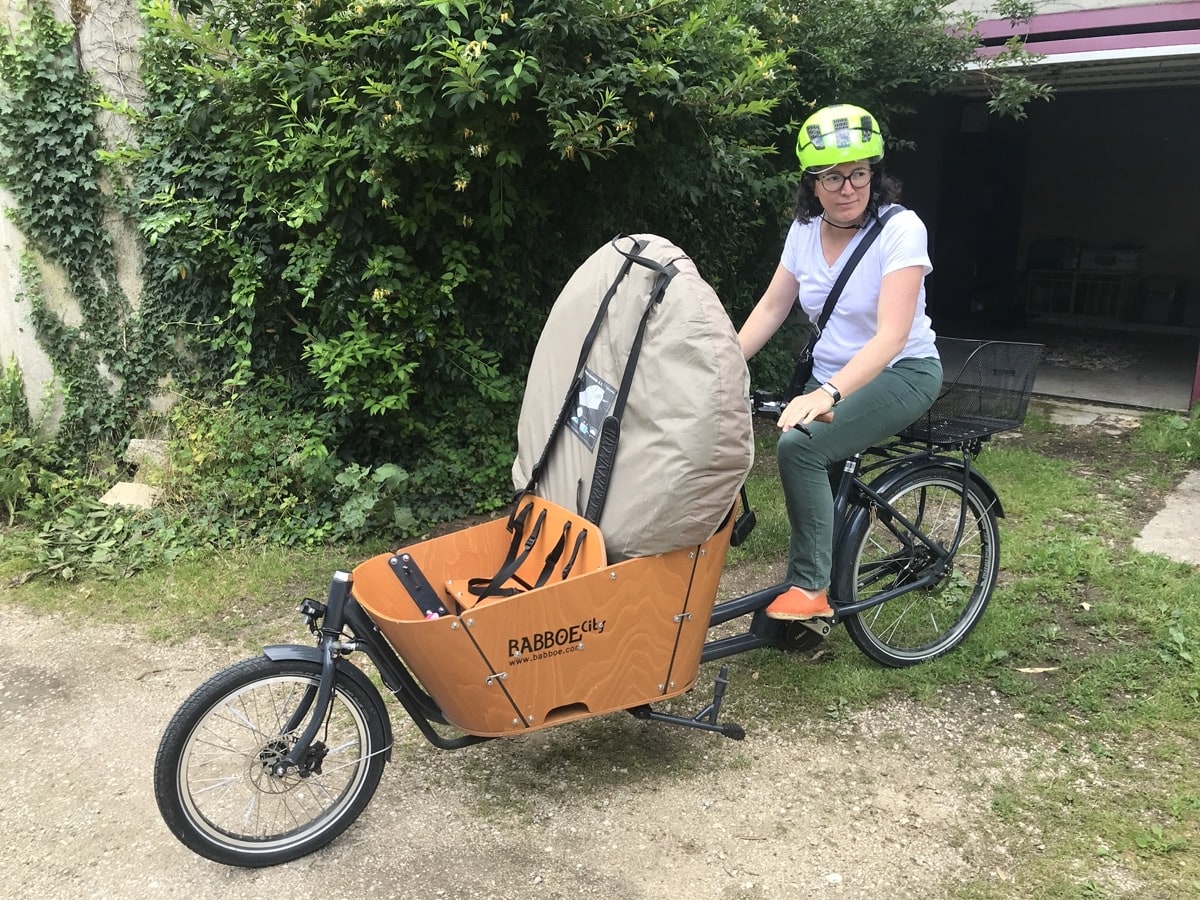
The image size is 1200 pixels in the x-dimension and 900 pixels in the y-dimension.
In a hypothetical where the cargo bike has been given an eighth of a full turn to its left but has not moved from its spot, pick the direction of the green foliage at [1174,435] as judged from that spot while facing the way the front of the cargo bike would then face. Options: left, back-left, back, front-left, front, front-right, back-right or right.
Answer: back-left

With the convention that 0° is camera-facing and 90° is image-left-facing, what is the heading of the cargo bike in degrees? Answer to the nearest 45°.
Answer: approximately 45°
